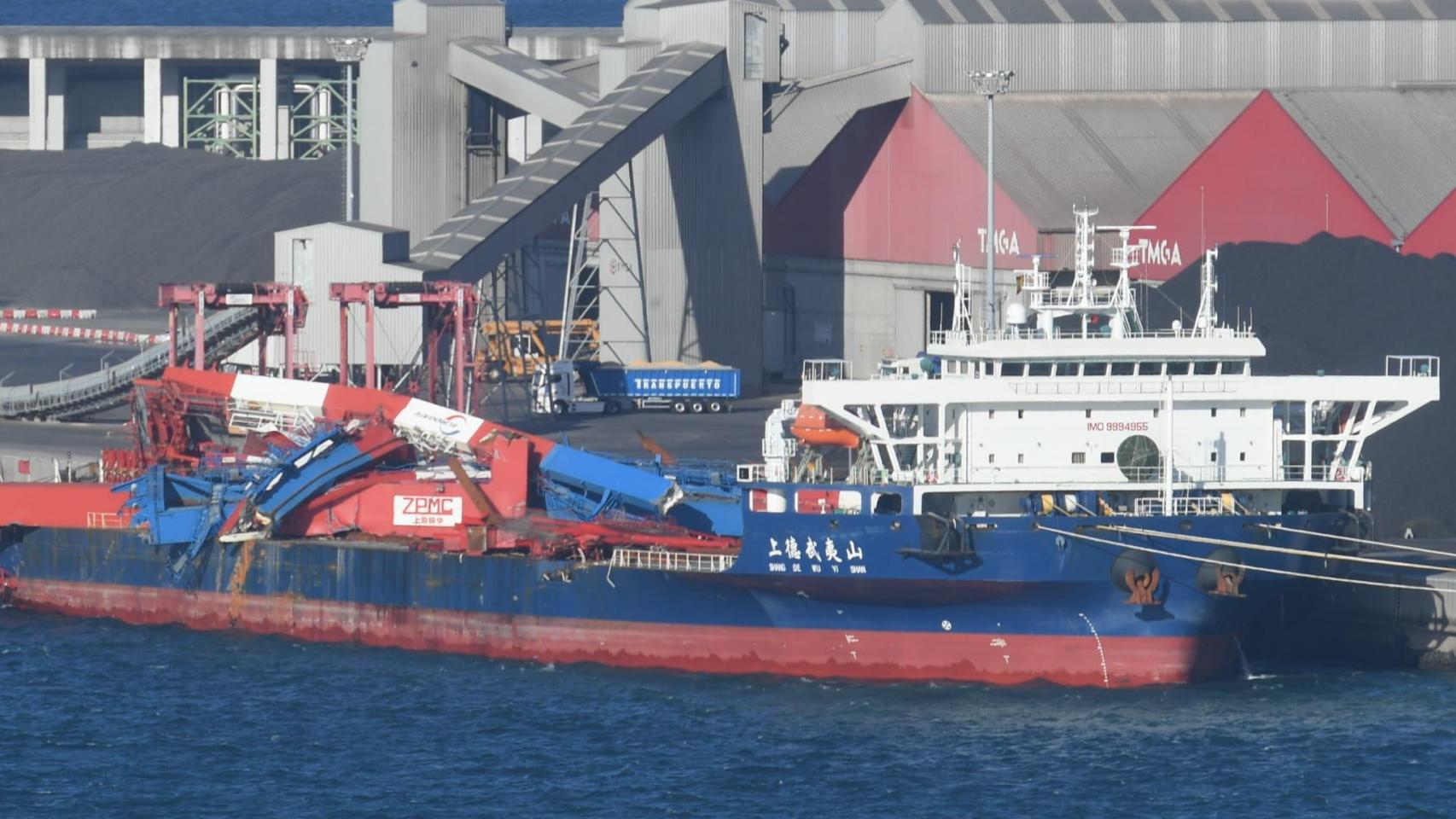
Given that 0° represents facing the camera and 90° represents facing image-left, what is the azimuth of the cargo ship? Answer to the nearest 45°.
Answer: approximately 315°
